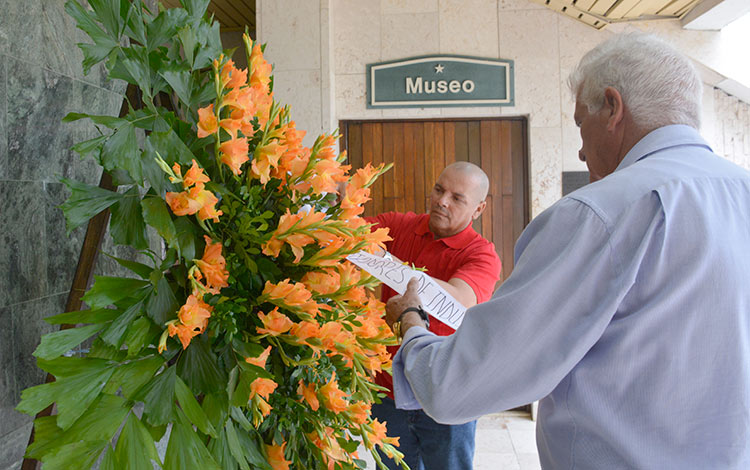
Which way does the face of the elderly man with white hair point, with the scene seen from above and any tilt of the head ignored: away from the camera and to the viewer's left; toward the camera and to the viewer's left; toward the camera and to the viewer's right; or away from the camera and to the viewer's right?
away from the camera and to the viewer's left

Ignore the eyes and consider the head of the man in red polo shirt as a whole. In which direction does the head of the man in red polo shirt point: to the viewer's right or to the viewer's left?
to the viewer's left

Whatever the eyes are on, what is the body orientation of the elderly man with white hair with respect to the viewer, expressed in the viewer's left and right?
facing away from the viewer and to the left of the viewer

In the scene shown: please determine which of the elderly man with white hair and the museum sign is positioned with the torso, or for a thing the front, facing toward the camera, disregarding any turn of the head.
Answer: the museum sign

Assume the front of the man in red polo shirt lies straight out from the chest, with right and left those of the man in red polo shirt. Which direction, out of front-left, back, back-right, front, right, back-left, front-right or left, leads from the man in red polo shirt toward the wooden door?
back-right

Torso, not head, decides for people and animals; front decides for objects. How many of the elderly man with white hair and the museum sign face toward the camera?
1

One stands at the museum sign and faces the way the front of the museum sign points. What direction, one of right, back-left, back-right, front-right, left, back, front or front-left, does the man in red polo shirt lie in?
front

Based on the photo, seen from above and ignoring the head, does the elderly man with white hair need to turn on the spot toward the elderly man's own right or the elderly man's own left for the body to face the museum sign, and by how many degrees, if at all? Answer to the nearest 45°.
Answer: approximately 45° to the elderly man's own right

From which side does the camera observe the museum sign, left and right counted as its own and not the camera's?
front

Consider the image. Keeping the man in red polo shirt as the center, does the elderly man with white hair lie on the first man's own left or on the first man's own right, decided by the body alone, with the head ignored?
on the first man's own left

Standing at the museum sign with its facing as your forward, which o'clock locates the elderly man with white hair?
The elderly man with white hair is roughly at 12 o'clock from the museum sign.
